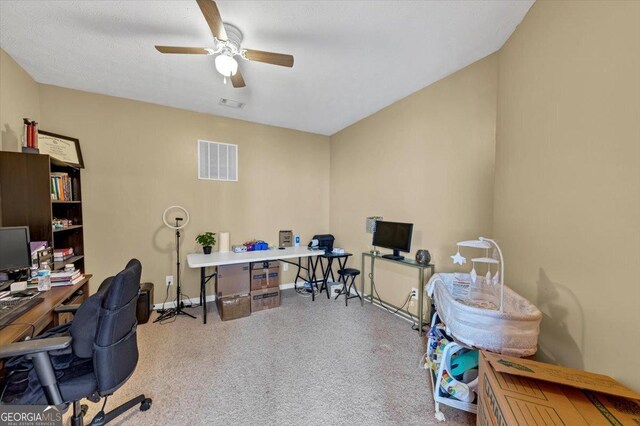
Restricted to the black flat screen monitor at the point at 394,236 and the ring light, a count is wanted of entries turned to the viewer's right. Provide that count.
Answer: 0

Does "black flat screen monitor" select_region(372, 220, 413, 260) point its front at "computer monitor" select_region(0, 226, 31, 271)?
yes

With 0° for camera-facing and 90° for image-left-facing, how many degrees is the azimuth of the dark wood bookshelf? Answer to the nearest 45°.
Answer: approximately 315°

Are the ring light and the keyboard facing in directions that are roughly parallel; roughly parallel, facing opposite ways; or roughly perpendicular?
roughly perpendicular

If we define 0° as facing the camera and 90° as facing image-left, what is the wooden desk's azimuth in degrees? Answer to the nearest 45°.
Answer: approximately 315°

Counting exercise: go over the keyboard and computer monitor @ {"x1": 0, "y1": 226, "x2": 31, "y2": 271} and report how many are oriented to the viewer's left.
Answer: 0

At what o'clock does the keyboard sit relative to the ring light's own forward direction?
The keyboard is roughly at 1 o'clock from the ring light.

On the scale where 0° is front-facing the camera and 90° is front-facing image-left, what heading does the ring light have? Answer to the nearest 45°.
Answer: approximately 0°

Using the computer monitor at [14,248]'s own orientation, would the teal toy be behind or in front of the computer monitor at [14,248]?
in front
